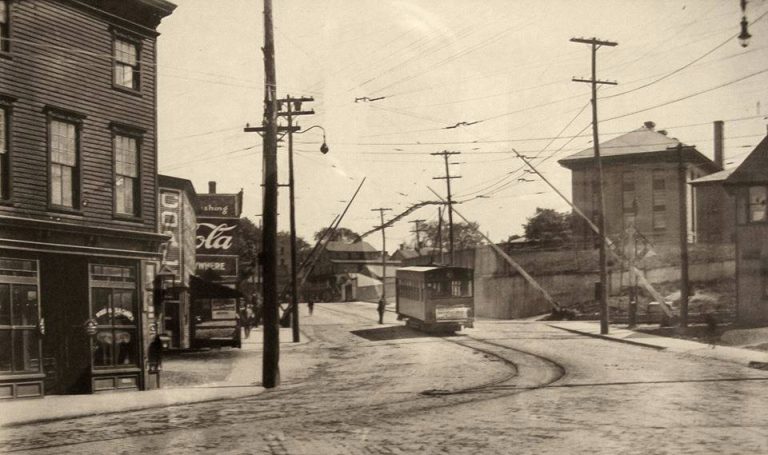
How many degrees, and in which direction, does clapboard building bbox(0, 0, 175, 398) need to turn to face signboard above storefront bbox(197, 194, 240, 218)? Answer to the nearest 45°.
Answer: approximately 135° to its left

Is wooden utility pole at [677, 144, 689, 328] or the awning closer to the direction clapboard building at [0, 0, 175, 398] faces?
the wooden utility pole

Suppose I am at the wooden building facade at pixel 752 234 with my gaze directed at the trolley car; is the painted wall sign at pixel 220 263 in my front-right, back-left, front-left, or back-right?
front-left

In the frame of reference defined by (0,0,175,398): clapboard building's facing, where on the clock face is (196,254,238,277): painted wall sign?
The painted wall sign is roughly at 8 o'clock from the clapboard building.

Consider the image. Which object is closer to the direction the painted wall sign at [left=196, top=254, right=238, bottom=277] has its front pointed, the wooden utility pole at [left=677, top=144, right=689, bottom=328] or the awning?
the awning

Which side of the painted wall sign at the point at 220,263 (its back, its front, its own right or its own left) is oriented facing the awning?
front

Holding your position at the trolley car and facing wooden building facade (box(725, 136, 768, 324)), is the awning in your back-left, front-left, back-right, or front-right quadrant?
back-right

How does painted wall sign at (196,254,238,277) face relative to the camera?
toward the camera

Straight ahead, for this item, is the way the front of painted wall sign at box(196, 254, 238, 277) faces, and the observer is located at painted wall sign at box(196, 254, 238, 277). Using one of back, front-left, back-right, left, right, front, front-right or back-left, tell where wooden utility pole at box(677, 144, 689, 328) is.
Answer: front-left

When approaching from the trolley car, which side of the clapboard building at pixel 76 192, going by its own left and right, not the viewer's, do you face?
left

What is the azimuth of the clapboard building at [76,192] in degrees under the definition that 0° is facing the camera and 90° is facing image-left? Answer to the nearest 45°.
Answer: approximately 315°

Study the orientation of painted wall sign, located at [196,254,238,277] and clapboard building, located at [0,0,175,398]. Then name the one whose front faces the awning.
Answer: the painted wall sign

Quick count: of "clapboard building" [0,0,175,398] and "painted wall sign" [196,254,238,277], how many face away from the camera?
0

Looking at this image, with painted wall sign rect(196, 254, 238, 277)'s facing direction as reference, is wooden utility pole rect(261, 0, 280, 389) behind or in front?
in front
